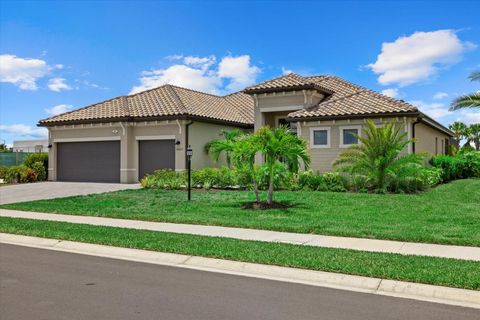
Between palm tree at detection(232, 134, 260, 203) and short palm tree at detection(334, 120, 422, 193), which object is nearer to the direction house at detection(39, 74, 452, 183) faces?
the palm tree

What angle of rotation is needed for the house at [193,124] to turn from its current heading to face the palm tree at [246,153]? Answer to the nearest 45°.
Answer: approximately 45° to its left

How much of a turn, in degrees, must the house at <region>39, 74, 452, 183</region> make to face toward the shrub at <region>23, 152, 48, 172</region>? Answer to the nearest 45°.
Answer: approximately 45° to its right

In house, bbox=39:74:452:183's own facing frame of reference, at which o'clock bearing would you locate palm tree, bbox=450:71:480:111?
The palm tree is roughly at 8 o'clock from the house.

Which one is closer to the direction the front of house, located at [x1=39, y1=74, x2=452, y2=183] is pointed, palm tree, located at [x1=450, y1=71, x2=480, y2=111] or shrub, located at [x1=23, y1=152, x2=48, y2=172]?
the shrub

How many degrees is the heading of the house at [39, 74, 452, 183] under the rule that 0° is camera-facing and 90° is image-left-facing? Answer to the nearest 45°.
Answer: approximately 45°

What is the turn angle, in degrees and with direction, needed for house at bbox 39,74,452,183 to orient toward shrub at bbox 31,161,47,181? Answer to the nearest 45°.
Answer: approximately 45° to its right
